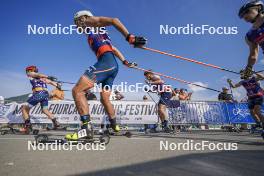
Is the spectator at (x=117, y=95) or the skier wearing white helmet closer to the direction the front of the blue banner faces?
the skier wearing white helmet

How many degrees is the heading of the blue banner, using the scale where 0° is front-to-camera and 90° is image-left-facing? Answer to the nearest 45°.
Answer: approximately 0°

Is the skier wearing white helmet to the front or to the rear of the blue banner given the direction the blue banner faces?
to the front

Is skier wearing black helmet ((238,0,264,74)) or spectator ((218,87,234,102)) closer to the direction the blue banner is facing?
the skier wearing black helmet

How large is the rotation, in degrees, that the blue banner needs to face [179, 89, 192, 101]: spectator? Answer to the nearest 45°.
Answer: approximately 135° to its right

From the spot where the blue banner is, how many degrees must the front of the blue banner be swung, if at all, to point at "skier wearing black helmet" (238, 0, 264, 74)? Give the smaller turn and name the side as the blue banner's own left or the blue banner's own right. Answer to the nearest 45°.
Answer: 0° — it already faces them
